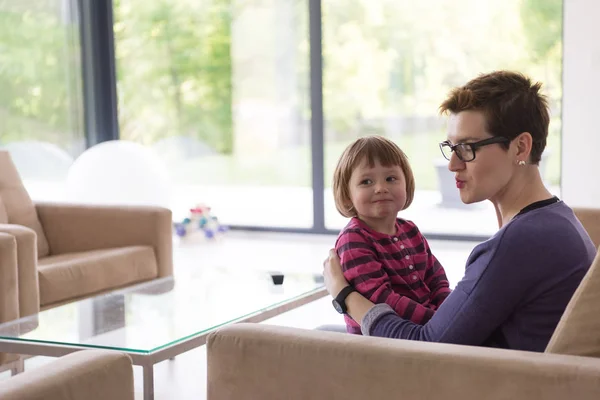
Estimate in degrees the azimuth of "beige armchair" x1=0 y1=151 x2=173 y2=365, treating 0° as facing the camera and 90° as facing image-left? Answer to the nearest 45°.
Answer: approximately 315°

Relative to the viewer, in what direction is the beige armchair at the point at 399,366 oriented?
to the viewer's left

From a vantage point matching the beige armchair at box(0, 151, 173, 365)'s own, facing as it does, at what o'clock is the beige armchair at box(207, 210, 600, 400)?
the beige armchair at box(207, 210, 600, 400) is roughly at 1 o'clock from the beige armchair at box(0, 151, 173, 365).

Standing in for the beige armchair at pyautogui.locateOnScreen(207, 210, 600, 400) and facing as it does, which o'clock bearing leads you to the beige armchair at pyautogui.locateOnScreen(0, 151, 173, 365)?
the beige armchair at pyautogui.locateOnScreen(0, 151, 173, 365) is roughly at 2 o'clock from the beige armchair at pyautogui.locateOnScreen(207, 210, 600, 400).

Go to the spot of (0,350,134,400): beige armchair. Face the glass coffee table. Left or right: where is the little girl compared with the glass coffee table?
right

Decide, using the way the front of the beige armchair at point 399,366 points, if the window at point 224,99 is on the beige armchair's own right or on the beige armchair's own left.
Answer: on the beige armchair's own right

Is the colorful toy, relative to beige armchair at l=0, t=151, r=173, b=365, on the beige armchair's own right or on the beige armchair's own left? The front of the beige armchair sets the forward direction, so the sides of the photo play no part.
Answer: on the beige armchair's own left

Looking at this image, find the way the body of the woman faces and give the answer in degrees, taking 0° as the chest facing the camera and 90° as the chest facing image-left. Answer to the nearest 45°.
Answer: approximately 90°

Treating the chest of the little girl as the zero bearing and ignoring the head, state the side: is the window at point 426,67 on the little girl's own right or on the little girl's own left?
on the little girl's own left

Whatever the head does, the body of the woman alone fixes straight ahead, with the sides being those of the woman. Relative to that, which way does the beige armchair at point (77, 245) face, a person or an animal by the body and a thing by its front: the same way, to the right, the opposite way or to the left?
the opposite way

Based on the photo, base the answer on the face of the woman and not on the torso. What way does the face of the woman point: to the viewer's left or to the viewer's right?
to the viewer's left

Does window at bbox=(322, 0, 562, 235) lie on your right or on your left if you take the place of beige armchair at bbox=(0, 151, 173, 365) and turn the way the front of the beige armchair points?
on your left

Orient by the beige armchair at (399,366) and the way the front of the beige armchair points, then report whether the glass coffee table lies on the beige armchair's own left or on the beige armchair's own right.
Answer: on the beige armchair's own right
